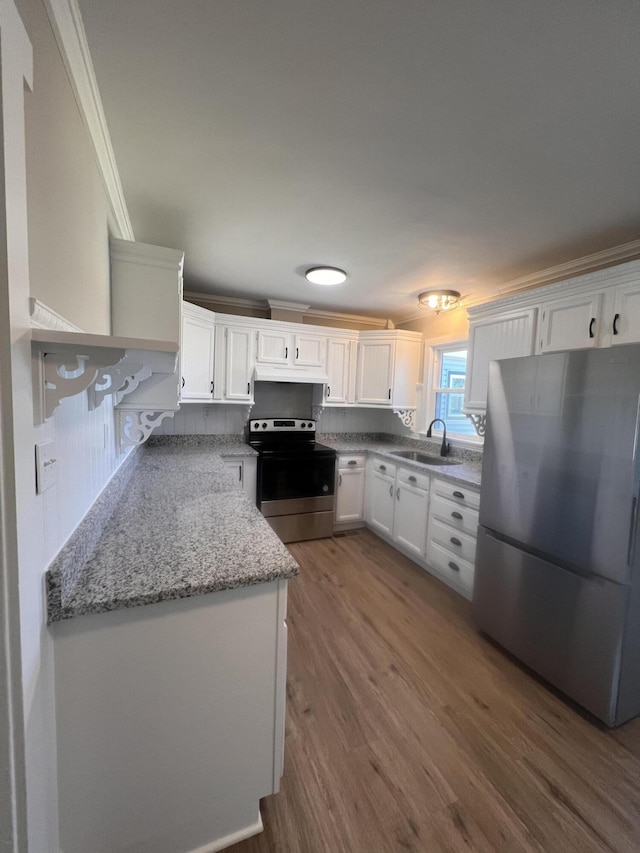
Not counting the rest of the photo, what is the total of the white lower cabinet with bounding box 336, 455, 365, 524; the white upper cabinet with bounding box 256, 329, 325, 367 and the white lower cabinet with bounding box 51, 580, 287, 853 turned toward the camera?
2

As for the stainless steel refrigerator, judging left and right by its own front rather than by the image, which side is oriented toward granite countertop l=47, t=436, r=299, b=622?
front

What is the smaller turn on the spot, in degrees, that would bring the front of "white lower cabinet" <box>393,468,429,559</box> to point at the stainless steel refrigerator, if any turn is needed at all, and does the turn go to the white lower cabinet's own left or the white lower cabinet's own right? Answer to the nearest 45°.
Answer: approximately 90° to the white lower cabinet's own left

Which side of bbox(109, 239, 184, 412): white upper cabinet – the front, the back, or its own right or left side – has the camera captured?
right

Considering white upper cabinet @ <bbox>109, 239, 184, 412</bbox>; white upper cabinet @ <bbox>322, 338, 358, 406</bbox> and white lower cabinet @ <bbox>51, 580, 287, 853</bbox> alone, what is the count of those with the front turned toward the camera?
1

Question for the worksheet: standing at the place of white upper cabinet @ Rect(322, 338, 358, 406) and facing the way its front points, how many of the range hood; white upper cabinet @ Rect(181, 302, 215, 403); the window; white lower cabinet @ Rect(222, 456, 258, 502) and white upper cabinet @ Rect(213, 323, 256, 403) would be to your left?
1

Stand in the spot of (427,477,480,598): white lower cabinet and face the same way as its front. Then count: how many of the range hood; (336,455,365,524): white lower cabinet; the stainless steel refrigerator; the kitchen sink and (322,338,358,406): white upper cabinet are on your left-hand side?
1

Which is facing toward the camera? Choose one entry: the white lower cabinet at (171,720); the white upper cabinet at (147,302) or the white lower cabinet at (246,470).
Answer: the white lower cabinet at (246,470)

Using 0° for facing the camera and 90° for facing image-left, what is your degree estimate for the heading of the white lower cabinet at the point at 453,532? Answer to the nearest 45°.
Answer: approximately 45°

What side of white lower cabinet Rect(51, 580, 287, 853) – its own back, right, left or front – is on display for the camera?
right

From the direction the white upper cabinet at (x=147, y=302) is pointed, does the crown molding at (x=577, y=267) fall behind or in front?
in front

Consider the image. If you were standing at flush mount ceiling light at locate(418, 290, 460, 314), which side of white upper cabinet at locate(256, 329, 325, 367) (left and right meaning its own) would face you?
left
